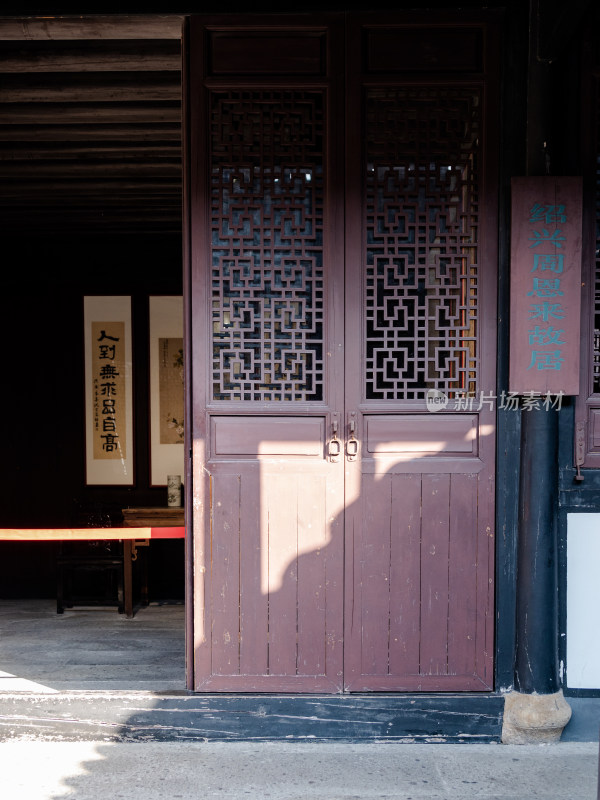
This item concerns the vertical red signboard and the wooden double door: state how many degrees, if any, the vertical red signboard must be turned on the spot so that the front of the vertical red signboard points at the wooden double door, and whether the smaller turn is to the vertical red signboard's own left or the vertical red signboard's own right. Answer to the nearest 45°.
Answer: approximately 90° to the vertical red signboard's own right

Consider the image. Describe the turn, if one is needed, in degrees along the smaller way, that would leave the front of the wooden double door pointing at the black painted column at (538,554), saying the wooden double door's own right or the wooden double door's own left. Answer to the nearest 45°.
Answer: approximately 90° to the wooden double door's own left

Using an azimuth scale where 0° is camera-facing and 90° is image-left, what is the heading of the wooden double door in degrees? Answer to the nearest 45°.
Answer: approximately 0°

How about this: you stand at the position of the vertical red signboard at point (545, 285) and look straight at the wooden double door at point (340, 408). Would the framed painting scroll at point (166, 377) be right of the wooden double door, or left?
right

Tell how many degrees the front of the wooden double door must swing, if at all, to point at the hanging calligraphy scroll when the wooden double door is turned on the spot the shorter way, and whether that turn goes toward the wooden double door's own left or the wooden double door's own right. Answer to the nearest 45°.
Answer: approximately 135° to the wooden double door's own right
